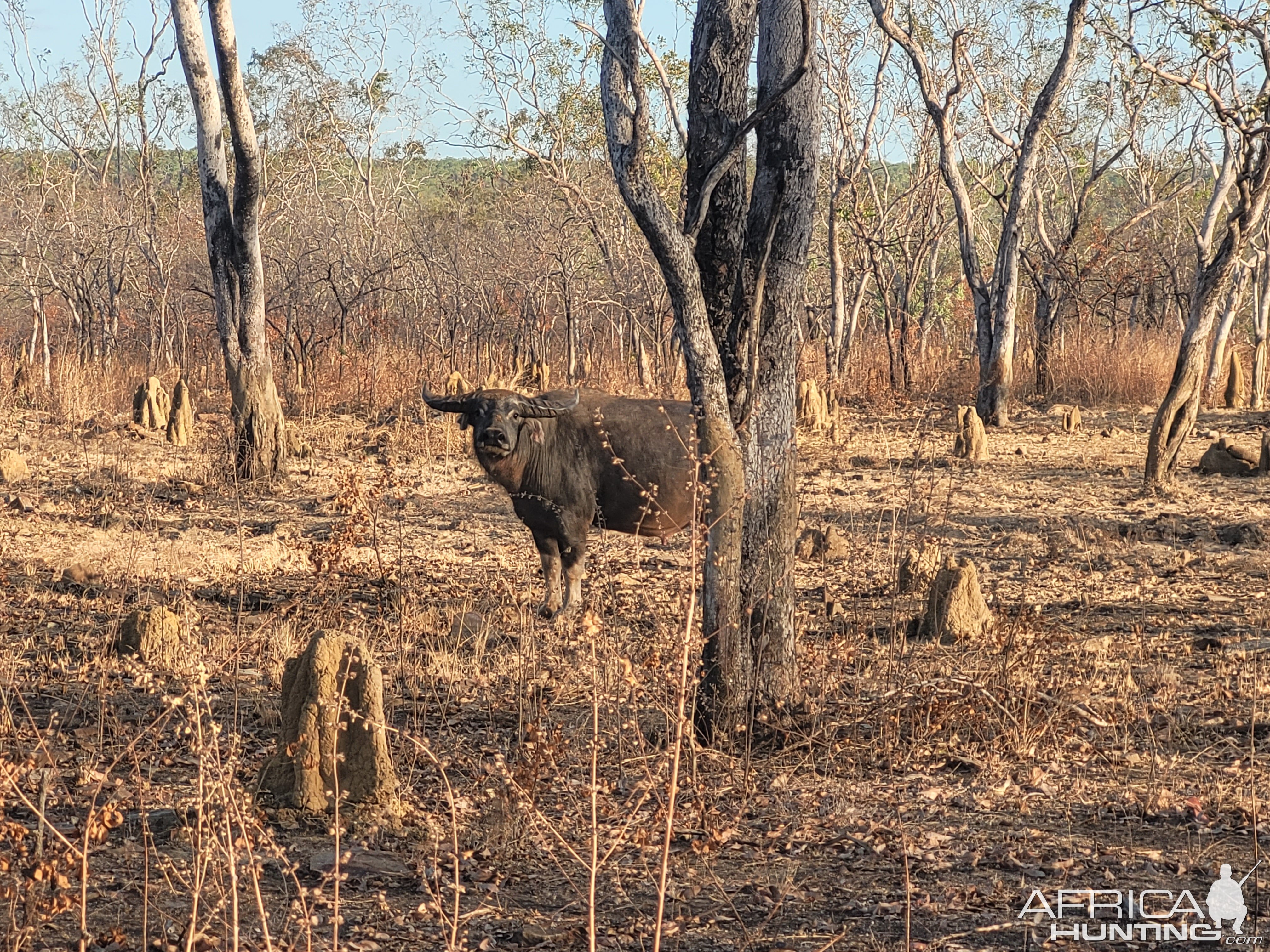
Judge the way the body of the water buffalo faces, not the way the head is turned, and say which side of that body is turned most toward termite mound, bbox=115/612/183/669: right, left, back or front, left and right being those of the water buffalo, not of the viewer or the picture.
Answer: front

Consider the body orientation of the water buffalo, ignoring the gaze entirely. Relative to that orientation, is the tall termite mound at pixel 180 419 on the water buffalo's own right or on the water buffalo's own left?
on the water buffalo's own right

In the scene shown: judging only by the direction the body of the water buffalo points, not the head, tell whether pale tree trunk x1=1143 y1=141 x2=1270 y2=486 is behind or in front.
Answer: behind

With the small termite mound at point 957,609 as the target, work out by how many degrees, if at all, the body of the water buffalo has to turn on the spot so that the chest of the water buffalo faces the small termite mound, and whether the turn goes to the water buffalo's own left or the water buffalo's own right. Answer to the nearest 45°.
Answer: approximately 90° to the water buffalo's own left

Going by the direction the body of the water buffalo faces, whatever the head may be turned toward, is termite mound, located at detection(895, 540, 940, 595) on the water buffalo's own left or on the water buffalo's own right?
on the water buffalo's own left

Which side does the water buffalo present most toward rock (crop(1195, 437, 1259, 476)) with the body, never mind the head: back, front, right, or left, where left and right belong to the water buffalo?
back

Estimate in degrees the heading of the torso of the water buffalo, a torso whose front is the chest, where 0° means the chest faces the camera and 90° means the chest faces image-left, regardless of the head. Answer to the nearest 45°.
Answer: approximately 45°

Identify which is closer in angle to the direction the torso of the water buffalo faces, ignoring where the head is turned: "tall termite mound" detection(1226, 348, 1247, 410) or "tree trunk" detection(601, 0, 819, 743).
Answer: the tree trunk

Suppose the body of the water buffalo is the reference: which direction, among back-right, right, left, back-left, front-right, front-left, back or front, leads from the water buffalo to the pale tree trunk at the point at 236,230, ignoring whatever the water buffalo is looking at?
right

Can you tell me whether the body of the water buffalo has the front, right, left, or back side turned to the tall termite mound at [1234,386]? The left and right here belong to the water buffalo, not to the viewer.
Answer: back

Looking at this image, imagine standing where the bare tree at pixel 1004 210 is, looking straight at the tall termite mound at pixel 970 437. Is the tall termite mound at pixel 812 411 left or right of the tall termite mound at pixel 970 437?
right

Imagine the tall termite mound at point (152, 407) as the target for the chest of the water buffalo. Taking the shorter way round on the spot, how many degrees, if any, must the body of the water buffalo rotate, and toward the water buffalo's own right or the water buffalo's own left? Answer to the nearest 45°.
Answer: approximately 90° to the water buffalo's own right
